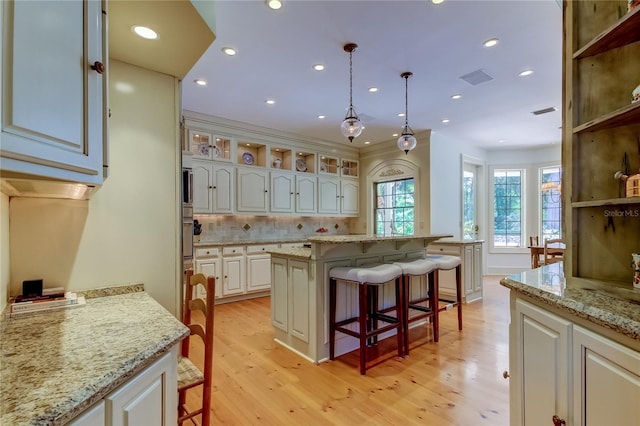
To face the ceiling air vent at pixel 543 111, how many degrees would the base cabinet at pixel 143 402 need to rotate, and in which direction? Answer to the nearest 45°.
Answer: approximately 45° to its left

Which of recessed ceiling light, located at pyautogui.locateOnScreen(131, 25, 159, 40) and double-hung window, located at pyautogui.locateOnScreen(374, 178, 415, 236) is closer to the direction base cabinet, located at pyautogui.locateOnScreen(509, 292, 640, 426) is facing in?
the recessed ceiling light

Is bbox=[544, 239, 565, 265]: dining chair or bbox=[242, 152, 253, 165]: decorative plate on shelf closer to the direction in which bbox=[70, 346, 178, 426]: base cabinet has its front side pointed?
the dining chair

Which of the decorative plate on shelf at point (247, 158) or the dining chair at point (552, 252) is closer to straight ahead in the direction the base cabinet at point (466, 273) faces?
the decorative plate on shelf

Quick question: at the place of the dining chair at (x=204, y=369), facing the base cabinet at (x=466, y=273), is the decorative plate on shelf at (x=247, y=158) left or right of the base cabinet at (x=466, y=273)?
left
